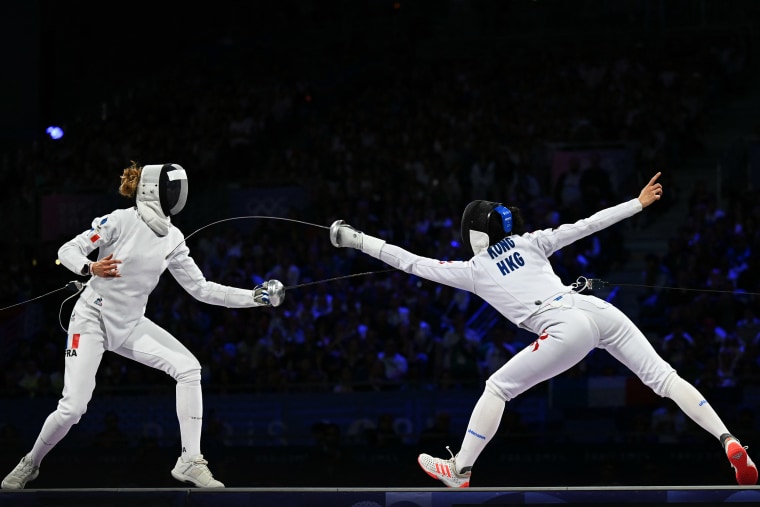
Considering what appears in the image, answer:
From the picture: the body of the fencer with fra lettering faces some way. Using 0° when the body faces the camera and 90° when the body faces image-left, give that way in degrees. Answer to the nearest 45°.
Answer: approximately 315°

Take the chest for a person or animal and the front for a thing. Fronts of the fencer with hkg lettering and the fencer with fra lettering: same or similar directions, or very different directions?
very different directions

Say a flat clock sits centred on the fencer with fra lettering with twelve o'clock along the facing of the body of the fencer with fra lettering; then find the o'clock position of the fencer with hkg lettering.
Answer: The fencer with hkg lettering is roughly at 11 o'clock from the fencer with fra lettering.

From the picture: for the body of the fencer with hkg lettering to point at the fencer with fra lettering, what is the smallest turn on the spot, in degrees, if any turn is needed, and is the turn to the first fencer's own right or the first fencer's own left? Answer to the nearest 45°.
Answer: approximately 45° to the first fencer's own left

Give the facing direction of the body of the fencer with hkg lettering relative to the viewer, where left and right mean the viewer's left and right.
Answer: facing away from the viewer and to the left of the viewer
